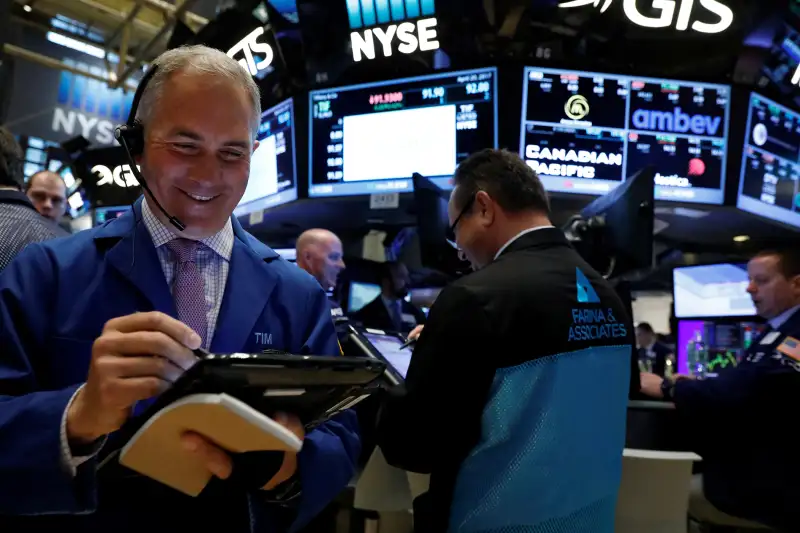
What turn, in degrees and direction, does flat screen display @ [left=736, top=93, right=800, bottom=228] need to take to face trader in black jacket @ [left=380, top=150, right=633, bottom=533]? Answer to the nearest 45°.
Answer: approximately 45° to its right

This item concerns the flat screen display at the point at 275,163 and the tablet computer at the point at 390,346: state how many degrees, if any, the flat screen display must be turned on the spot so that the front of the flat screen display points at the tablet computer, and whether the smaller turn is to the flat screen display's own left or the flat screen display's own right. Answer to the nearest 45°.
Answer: approximately 45° to the flat screen display's own left

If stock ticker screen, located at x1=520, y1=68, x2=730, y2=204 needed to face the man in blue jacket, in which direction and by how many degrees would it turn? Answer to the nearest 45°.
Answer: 0° — it already faces them

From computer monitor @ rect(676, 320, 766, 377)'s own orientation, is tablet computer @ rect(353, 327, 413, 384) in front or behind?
in front

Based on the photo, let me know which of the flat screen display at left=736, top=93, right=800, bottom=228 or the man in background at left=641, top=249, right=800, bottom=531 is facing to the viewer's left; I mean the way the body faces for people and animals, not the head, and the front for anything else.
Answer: the man in background

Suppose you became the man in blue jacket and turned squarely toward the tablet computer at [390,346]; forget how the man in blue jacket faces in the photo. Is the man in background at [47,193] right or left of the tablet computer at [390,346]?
left

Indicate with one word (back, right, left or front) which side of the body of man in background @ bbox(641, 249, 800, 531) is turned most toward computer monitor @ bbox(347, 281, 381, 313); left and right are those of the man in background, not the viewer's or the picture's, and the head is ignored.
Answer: front

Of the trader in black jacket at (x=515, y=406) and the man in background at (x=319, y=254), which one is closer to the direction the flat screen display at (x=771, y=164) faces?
the trader in black jacket

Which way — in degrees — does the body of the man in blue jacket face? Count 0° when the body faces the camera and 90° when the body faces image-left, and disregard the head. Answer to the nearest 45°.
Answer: approximately 0°

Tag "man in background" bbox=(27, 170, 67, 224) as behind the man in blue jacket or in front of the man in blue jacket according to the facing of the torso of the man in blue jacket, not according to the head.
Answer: behind

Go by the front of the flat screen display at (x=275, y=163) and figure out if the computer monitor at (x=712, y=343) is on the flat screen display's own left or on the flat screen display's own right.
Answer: on the flat screen display's own left
